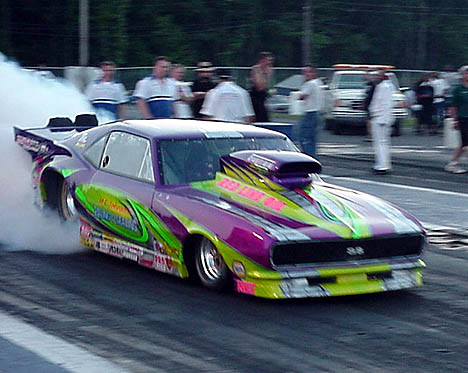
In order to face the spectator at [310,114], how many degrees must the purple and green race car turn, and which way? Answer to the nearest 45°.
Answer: approximately 135° to its left

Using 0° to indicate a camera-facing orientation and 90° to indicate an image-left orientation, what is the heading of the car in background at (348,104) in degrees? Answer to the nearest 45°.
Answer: approximately 0°

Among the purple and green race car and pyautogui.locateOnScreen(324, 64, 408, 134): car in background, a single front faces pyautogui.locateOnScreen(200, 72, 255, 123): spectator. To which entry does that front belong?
the car in background

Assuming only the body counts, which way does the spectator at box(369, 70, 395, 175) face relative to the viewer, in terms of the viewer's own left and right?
facing to the left of the viewer

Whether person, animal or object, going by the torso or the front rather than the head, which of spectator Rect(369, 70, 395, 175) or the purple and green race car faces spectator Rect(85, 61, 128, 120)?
spectator Rect(369, 70, 395, 175)

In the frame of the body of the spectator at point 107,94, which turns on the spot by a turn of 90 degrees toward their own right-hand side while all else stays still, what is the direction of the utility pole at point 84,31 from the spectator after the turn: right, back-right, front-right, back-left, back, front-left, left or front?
right

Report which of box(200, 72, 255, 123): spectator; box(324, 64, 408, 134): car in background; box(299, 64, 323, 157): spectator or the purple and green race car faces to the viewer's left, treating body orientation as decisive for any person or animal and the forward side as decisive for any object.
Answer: box(299, 64, 323, 157): spectator

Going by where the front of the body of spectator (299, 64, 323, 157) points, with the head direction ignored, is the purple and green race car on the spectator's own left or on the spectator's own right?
on the spectator's own left

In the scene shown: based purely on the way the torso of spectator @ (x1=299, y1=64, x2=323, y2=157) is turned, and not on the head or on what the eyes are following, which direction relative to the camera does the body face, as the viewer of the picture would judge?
to the viewer's left

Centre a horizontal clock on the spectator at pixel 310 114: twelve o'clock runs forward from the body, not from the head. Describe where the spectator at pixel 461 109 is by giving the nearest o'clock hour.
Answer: the spectator at pixel 461 109 is roughly at 7 o'clock from the spectator at pixel 310 114.

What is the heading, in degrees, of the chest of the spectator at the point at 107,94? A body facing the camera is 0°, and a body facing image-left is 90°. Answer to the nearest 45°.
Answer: approximately 0°

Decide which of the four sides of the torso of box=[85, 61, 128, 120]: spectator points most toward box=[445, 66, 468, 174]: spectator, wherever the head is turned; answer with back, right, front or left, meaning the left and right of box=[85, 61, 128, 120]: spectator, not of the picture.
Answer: left

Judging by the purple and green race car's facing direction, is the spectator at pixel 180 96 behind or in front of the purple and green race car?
behind

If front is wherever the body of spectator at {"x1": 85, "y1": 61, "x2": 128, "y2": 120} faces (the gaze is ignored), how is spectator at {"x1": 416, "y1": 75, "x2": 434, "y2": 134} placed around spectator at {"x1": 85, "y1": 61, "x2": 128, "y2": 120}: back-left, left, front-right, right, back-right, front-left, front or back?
back-left

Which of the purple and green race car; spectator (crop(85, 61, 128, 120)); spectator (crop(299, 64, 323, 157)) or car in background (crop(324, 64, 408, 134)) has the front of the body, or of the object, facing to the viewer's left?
spectator (crop(299, 64, 323, 157))
